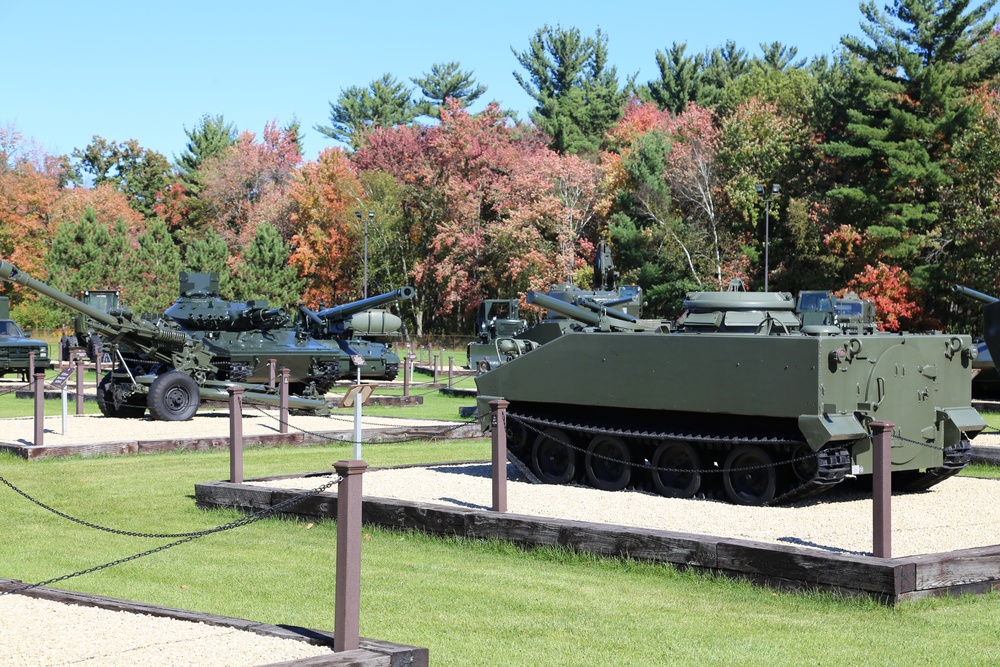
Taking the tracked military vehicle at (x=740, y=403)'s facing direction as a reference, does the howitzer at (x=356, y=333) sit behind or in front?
in front

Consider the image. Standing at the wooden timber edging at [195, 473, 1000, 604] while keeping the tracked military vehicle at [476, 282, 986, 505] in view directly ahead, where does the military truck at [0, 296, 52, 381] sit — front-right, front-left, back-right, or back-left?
front-left

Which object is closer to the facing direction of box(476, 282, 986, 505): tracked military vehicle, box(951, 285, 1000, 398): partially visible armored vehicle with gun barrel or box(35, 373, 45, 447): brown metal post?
the brown metal post

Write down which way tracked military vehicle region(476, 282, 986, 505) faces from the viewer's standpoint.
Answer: facing away from the viewer and to the left of the viewer

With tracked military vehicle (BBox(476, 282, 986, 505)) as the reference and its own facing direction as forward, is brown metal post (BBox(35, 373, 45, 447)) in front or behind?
in front

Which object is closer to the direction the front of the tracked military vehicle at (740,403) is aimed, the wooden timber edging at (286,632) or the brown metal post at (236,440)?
the brown metal post

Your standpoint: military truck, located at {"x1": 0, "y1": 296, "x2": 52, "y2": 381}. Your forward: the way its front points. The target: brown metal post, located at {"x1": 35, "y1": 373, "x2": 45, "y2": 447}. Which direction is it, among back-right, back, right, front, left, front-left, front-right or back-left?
front-right

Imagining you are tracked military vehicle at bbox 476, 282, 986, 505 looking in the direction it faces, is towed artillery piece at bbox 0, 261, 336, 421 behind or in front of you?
in front

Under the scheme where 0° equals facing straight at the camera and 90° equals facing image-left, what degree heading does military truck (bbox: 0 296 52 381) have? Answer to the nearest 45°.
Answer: approximately 315°
